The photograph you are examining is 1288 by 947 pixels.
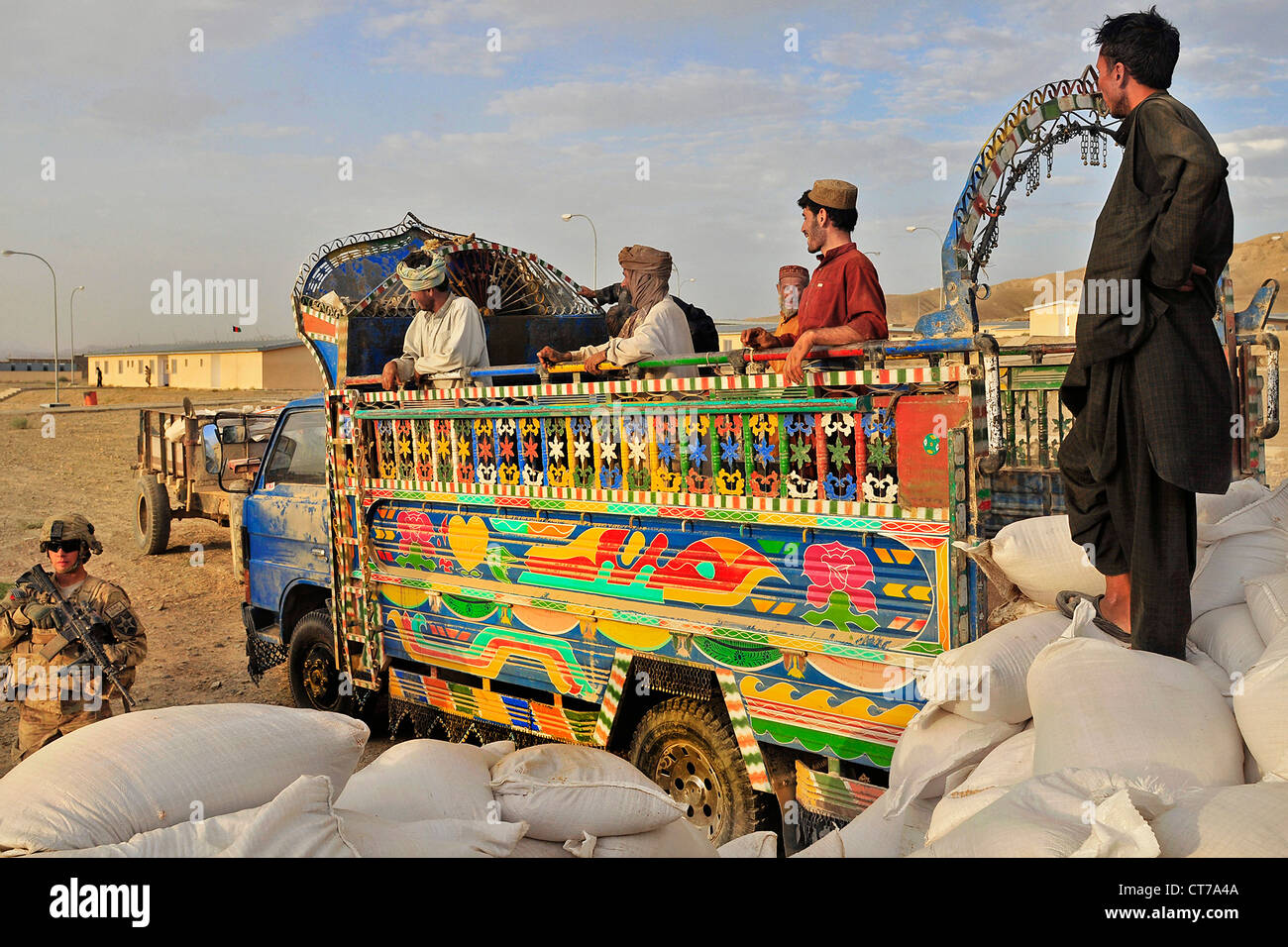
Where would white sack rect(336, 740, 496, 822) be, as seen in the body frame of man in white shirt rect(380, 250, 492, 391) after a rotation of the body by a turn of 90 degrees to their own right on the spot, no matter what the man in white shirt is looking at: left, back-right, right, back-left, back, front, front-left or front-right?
back-left

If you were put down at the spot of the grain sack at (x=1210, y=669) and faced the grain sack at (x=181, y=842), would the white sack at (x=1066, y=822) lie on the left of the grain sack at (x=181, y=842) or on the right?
left

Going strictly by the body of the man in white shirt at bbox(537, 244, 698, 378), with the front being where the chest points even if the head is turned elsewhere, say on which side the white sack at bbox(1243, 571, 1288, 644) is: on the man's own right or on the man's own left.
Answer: on the man's own left

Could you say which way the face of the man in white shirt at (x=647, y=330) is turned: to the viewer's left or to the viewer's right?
to the viewer's left

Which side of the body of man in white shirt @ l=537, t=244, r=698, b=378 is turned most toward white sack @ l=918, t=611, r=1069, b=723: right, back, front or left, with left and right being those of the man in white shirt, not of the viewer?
left

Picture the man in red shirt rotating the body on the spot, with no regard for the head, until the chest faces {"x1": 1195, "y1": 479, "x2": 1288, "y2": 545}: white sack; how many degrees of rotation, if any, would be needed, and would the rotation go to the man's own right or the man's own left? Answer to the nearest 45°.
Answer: approximately 135° to the man's own left

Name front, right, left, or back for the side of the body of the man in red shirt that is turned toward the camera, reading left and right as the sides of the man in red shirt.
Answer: left

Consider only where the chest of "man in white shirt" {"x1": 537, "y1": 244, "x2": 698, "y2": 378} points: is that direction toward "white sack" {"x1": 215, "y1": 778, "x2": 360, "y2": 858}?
no

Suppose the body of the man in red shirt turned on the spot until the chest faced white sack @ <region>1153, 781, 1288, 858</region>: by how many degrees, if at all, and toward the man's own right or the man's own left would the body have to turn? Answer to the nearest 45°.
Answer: approximately 90° to the man's own left

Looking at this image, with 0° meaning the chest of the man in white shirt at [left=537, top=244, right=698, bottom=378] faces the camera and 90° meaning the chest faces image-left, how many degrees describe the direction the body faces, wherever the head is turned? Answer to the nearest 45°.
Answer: approximately 90°

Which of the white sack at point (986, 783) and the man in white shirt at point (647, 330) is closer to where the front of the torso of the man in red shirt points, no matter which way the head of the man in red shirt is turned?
the man in white shirt

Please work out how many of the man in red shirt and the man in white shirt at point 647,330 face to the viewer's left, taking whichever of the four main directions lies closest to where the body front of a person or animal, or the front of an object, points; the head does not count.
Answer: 2

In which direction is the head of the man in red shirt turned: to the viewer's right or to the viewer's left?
to the viewer's left

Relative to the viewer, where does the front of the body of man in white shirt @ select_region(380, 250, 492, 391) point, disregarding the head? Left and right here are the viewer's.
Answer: facing the viewer and to the left of the viewer

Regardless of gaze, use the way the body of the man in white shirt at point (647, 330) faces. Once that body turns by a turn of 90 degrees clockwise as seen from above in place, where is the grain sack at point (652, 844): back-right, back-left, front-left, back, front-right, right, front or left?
back

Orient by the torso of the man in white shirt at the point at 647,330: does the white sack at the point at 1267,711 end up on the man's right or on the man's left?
on the man's left
